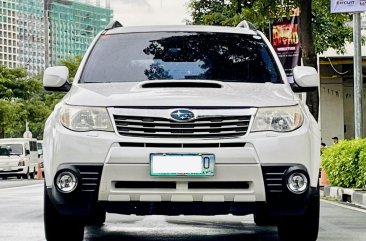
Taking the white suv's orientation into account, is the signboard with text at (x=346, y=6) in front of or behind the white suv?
behind

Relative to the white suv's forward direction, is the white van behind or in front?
behind

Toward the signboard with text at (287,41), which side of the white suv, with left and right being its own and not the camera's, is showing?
back

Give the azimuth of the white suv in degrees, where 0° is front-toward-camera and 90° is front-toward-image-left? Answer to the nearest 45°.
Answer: approximately 0°

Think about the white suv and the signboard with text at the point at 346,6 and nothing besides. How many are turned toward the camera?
2

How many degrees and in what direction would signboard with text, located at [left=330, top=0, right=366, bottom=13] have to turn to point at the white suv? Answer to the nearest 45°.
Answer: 0° — it already faces it
